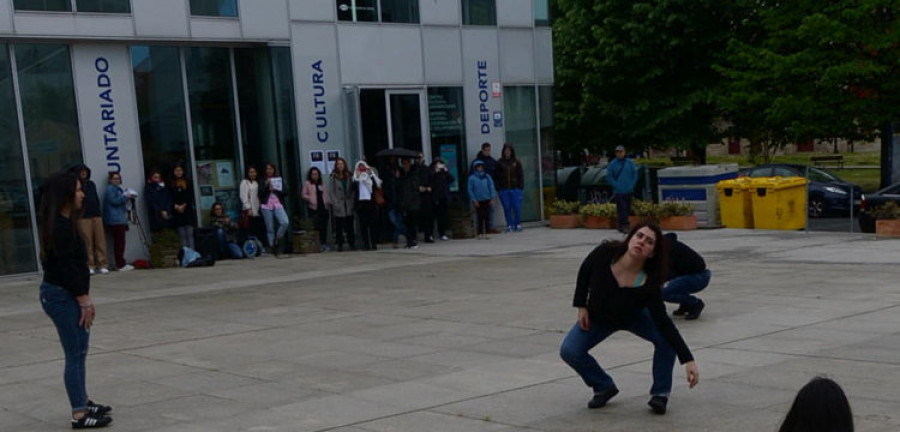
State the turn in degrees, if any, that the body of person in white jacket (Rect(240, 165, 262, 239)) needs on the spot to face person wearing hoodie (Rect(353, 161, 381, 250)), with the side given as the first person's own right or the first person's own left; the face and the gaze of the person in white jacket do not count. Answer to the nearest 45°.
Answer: approximately 45° to the first person's own left

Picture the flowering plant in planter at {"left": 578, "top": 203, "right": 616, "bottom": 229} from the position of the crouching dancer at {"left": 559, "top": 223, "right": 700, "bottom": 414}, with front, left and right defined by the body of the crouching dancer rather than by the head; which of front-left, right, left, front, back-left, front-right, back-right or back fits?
back

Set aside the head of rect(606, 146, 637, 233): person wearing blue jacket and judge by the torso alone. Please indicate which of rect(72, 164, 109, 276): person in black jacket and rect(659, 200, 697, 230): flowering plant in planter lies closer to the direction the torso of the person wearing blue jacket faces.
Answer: the person in black jacket

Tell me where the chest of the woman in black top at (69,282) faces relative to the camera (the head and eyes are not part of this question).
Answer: to the viewer's right

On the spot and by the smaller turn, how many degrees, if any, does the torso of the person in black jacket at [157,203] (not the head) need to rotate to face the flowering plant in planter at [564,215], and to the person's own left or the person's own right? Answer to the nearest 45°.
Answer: approximately 45° to the person's own left

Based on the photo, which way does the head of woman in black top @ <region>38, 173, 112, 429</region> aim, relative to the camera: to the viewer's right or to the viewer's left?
to the viewer's right
